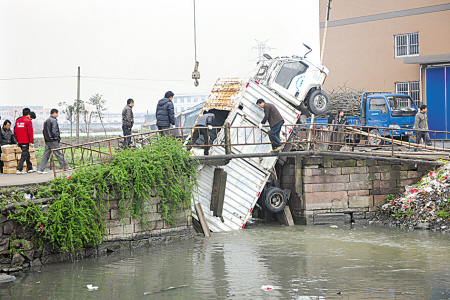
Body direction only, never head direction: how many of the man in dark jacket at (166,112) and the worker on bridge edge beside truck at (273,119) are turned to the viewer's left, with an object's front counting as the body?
1

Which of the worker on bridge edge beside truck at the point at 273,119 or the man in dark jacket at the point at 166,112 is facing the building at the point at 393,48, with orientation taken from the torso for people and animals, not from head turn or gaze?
the man in dark jacket

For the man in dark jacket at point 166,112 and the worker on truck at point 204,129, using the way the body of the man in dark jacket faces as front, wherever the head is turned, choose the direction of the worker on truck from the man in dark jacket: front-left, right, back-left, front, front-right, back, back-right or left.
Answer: front-right

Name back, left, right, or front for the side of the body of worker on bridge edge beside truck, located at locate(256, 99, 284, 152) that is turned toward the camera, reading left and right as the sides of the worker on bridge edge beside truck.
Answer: left

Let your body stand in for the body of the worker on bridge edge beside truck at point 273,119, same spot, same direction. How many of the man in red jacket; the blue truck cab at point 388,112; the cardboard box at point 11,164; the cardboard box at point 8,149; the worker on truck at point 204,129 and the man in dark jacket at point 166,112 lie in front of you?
5

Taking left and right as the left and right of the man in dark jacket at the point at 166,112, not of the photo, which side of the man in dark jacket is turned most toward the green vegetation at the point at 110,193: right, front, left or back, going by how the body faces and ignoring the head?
back

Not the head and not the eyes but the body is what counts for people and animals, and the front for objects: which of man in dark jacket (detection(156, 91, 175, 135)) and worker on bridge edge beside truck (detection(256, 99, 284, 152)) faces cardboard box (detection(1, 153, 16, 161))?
the worker on bridge edge beside truck

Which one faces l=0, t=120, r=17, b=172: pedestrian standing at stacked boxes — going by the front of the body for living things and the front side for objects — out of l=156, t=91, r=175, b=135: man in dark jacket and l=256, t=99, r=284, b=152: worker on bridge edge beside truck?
the worker on bridge edge beside truck

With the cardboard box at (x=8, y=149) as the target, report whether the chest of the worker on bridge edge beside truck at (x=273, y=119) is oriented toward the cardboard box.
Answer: yes

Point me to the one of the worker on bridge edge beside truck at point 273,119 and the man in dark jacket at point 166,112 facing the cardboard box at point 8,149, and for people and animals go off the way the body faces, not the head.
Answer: the worker on bridge edge beside truck

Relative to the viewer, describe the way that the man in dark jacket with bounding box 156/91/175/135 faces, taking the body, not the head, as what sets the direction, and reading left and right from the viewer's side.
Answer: facing away from the viewer and to the right of the viewer

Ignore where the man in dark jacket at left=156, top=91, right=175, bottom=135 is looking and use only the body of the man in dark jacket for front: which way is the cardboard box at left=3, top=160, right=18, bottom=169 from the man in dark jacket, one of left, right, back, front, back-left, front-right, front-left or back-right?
back-left

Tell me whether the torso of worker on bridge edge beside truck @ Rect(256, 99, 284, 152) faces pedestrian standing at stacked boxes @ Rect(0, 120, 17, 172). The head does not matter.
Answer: yes
